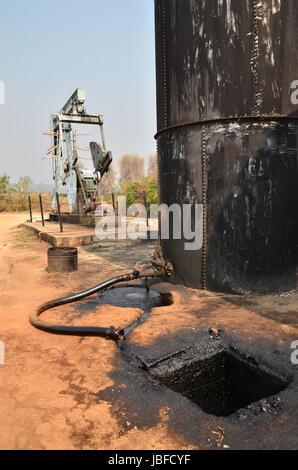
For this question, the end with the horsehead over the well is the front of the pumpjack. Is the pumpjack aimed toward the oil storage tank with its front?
no

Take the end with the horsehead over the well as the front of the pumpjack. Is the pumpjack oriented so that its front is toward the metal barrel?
no

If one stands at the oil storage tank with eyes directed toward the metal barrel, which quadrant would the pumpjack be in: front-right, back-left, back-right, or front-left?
front-right

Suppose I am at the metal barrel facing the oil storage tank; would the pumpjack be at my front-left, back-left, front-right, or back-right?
back-left
